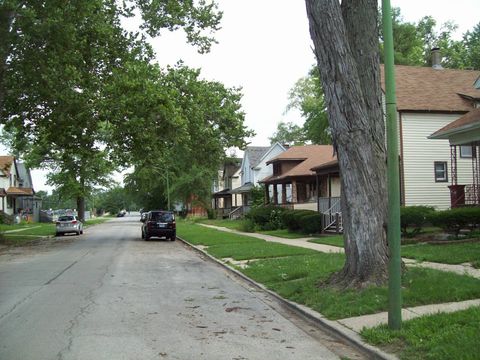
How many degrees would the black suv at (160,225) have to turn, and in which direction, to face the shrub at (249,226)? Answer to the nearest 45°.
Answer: approximately 90° to its right

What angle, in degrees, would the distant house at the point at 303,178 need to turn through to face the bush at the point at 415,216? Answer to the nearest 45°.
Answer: approximately 45° to its left

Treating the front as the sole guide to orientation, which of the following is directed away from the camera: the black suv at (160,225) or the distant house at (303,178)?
the black suv

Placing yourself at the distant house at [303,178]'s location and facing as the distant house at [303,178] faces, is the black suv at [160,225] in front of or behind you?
in front

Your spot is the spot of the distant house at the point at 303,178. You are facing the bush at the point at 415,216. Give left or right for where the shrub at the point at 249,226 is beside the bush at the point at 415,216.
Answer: right

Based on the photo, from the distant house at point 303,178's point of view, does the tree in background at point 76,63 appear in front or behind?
in front

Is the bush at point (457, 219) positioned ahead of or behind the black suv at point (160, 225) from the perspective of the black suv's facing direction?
behind

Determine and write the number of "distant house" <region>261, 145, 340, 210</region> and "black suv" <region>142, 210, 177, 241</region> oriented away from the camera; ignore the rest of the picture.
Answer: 1

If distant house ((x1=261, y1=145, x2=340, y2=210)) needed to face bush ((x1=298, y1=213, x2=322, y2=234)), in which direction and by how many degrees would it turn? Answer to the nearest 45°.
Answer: approximately 45° to its left

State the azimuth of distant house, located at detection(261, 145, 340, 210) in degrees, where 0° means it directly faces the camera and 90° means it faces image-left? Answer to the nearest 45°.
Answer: approximately 45°

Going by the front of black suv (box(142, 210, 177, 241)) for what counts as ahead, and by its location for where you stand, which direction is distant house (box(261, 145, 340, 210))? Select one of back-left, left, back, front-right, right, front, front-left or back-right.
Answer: front-right

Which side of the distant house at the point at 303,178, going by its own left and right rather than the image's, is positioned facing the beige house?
left

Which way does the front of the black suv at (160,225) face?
away from the camera
